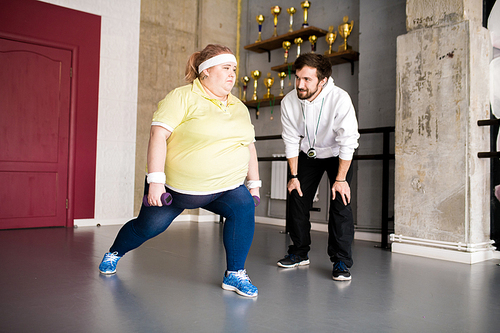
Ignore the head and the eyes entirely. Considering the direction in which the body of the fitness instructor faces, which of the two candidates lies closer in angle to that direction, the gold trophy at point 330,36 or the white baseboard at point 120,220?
the white baseboard

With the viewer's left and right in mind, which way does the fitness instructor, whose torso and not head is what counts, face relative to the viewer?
facing the viewer and to the left of the viewer

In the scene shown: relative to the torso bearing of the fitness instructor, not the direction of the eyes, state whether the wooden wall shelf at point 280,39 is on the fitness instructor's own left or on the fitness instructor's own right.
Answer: on the fitness instructor's own right

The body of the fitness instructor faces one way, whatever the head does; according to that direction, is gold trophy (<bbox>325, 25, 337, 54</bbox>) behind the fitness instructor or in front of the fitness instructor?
behind

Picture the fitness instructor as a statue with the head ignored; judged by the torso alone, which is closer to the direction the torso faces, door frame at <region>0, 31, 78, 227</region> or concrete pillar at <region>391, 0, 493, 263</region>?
the door frame

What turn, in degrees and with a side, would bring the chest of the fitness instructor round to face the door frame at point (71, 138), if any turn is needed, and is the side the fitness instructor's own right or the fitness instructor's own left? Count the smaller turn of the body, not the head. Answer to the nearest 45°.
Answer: approximately 90° to the fitness instructor's own right

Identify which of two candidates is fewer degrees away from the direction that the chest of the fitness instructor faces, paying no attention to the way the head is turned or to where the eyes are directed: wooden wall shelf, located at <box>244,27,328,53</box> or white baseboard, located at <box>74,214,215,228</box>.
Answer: the white baseboard

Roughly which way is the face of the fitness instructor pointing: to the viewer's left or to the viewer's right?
to the viewer's left
